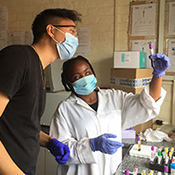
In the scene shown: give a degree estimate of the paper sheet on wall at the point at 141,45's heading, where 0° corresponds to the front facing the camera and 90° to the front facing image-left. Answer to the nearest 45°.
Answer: approximately 0°

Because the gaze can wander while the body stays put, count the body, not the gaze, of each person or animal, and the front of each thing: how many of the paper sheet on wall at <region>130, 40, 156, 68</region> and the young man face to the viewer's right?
1

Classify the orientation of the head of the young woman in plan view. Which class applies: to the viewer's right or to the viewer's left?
to the viewer's right

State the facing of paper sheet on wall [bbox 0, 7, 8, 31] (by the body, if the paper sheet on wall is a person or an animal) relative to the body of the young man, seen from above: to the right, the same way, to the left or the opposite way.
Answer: to the right

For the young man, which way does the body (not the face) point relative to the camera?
to the viewer's right

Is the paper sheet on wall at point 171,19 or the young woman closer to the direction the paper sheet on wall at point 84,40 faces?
the young woman

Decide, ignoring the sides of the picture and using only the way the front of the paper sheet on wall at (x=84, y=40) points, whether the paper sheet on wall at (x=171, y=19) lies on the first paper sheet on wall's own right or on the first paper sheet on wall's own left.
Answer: on the first paper sheet on wall's own left

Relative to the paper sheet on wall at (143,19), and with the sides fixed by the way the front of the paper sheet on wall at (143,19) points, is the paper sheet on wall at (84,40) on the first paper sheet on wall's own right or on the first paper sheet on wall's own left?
on the first paper sheet on wall's own right

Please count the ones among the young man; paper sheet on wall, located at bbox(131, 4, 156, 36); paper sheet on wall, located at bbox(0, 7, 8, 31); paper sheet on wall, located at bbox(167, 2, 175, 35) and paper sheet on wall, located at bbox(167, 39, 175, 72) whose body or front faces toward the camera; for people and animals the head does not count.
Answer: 4

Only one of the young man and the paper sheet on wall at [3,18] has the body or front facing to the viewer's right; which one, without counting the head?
the young man

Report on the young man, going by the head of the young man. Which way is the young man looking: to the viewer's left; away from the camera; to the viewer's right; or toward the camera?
to the viewer's right

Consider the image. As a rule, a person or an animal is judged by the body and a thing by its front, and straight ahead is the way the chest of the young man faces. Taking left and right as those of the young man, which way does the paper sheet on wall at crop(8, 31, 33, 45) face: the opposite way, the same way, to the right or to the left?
to the right
